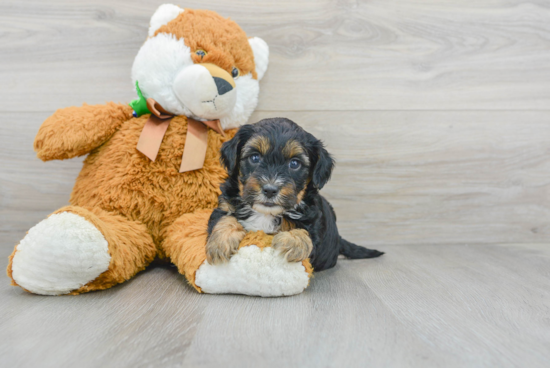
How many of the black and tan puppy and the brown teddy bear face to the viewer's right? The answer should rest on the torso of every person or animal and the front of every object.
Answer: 0

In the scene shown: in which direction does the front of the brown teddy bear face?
toward the camera

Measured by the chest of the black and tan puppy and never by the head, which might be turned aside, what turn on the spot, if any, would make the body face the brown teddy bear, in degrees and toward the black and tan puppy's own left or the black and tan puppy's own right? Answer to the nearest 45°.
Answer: approximately 90° to the black and tan puppy's own right

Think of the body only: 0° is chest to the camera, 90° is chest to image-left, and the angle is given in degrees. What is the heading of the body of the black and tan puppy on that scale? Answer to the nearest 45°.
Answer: approximately 45°
